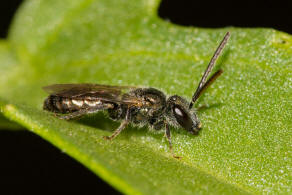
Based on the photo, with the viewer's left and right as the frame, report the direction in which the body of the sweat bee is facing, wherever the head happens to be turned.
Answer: facing to the right of the viewer
